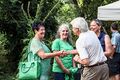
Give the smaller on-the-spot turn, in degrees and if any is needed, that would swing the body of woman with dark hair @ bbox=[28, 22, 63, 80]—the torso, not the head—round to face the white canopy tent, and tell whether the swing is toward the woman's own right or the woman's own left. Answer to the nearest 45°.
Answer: approximately 45° to the woman's own left

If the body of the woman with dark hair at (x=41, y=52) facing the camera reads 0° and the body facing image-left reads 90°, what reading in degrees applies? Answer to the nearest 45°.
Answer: approximately 270°
